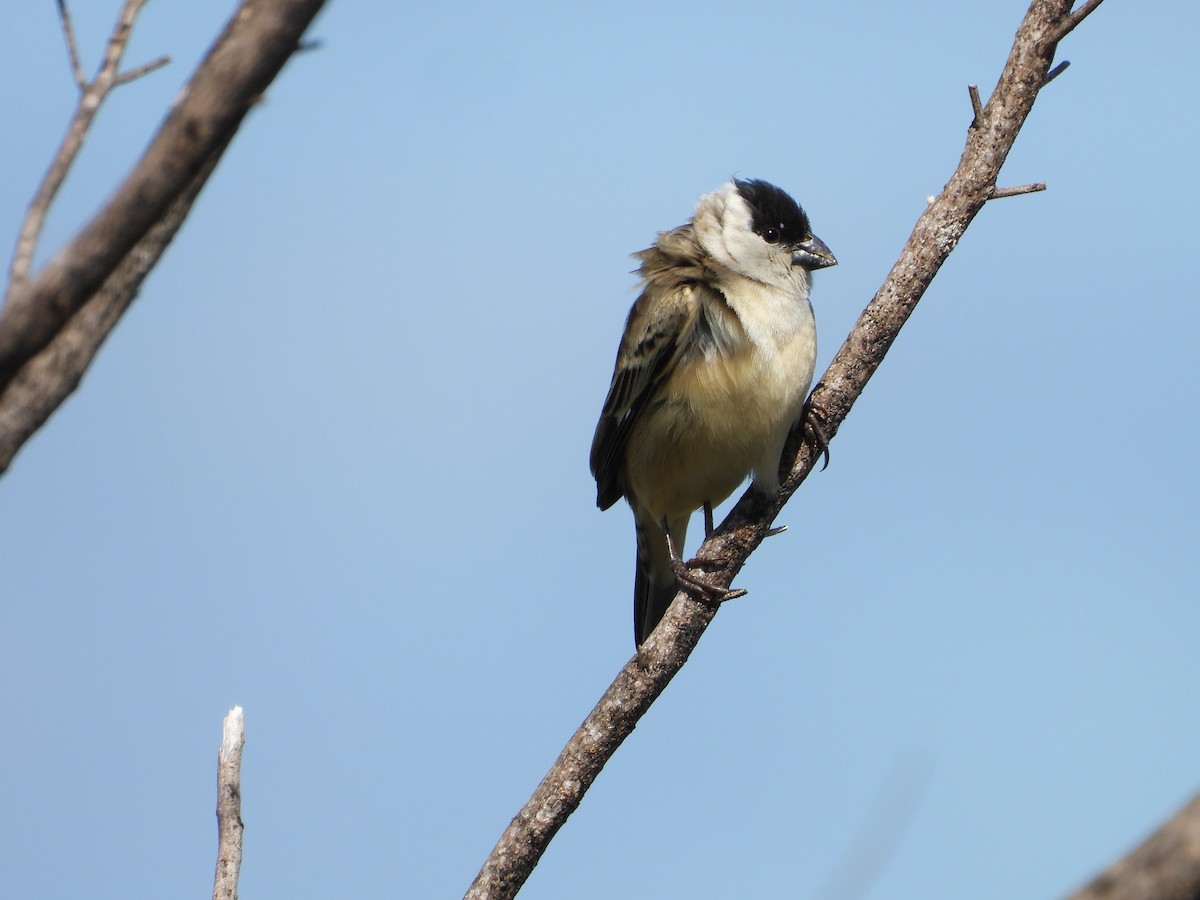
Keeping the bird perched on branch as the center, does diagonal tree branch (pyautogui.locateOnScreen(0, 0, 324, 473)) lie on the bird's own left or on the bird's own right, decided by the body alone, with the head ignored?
on the bird's own right

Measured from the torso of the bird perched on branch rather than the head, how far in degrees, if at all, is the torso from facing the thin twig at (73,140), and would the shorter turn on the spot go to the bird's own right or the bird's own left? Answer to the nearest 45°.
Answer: approximately 135° to the bird's own right

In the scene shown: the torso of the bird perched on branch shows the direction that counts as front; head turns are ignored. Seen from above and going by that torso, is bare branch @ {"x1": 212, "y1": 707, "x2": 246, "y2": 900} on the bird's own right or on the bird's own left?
on the bird's own right

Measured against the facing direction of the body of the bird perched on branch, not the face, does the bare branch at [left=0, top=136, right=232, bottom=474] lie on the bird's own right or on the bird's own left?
on the bird's own right

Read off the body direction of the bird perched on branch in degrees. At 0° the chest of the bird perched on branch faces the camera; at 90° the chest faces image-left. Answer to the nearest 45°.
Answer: approximately 315°

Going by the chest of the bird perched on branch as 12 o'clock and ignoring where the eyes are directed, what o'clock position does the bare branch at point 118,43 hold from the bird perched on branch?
The bare branch is roughly at 4 o'clock from the bird perched on branch.
